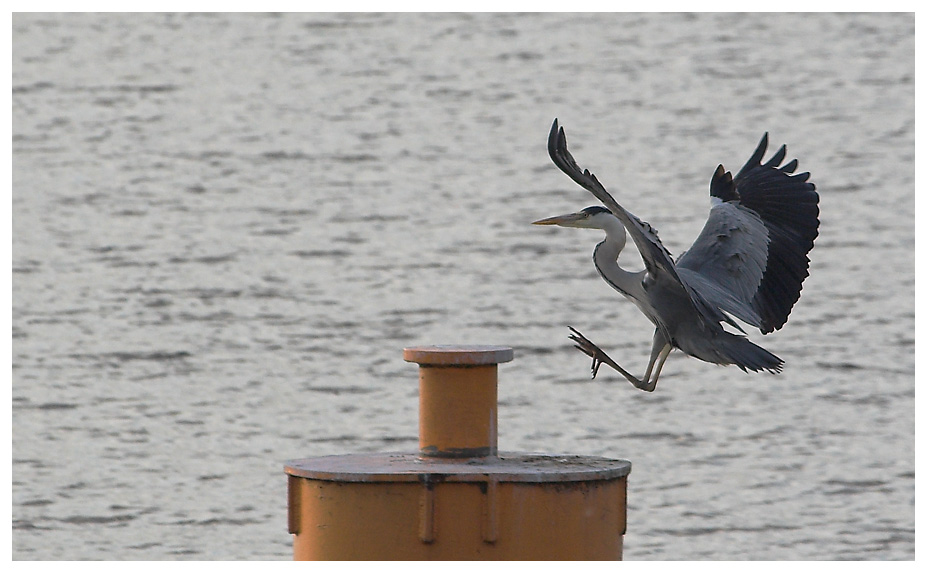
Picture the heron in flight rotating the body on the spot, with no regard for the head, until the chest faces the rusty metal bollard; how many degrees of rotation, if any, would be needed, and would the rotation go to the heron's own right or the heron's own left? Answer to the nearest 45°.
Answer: approximately 45° to the heron's own left

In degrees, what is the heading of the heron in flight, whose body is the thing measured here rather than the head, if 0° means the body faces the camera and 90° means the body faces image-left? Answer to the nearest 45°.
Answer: approximately 90°
